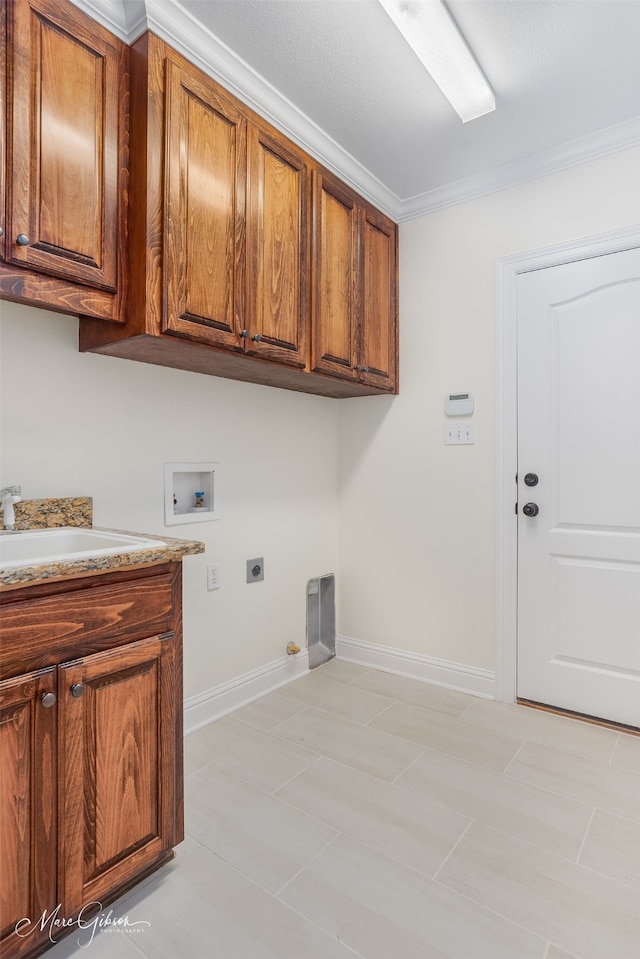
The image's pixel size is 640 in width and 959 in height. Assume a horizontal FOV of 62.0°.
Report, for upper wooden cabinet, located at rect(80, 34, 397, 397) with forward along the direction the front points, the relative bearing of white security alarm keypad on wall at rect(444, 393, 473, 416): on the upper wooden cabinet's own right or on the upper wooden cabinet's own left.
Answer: on the upper wooden cabinet's own left

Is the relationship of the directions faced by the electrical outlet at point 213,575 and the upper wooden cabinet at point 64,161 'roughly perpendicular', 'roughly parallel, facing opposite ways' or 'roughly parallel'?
roughly parallel

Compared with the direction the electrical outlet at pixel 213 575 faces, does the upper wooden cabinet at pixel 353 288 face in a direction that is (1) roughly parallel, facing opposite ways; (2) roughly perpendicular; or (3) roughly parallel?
roughly parallel

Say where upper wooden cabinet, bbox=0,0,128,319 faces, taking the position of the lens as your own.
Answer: facing the viewer and to the right of the viewer

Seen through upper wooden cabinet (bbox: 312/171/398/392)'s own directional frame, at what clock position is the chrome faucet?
The chrome faucet is roughly at 3 o'clock from the upper wooden cabinet.

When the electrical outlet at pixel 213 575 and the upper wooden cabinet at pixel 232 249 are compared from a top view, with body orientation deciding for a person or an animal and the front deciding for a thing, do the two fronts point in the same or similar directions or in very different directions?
same or similar directions

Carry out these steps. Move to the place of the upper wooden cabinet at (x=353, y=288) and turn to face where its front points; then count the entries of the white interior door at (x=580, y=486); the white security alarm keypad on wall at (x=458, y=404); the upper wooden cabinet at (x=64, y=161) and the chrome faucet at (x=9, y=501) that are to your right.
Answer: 2

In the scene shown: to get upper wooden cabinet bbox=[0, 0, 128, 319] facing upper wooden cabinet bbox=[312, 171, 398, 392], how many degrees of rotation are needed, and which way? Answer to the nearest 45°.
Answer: approximately 90° to its left

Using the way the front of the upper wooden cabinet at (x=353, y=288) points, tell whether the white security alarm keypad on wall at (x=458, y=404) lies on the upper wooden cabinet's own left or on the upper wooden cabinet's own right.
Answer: on the upper wooden cabinet's own left

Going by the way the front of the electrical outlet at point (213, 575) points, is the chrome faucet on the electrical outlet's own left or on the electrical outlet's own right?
on the electrical outlet's own right
